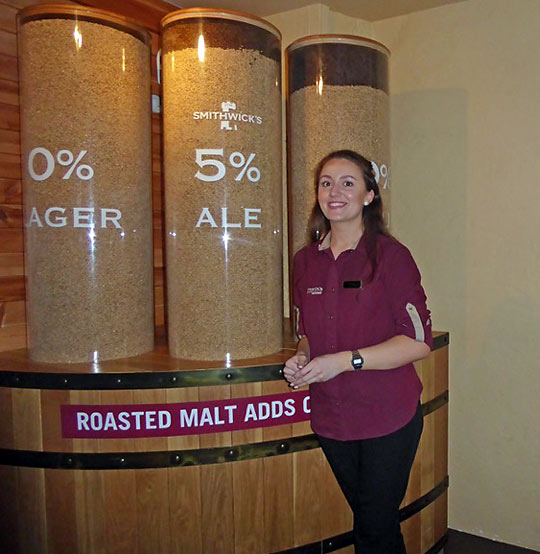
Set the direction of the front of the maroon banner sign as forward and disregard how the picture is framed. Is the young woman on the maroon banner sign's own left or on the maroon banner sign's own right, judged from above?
on the maroon banner sign's own left

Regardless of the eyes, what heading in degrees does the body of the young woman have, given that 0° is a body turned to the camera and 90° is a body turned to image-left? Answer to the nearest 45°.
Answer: approximately 45°

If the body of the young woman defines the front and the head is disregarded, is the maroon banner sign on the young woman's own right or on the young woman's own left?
on the young woman's own right

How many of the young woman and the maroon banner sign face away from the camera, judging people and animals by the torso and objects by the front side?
0
